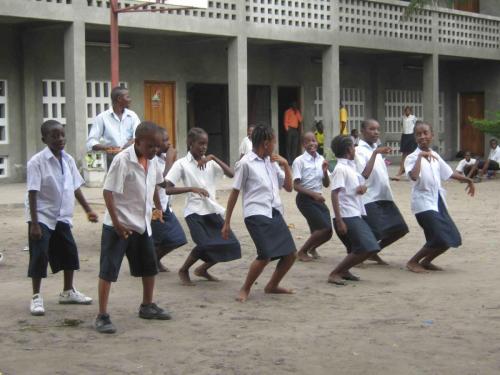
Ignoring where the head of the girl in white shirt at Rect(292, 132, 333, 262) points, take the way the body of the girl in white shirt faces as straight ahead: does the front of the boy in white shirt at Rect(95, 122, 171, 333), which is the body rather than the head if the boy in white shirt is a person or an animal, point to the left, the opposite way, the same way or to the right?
the same way

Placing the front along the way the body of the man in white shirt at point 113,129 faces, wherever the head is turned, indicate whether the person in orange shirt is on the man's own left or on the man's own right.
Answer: on the man's own left

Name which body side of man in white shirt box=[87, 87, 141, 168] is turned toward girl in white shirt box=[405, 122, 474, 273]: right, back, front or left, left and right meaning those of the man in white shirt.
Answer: front

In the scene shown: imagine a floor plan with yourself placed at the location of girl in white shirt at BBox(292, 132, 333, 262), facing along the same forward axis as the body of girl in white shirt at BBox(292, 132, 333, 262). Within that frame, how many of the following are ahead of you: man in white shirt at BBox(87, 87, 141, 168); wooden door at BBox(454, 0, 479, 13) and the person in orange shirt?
0

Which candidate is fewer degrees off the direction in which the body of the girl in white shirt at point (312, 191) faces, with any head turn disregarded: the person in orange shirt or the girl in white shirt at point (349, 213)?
the girl in white shirt

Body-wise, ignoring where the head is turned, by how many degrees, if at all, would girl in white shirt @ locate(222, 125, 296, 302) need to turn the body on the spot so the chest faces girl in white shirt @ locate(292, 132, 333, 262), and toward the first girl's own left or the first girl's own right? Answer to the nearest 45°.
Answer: approximately 135° to the first girl's own left

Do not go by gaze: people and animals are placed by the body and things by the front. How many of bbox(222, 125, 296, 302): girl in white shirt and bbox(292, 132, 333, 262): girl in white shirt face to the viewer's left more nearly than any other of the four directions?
0

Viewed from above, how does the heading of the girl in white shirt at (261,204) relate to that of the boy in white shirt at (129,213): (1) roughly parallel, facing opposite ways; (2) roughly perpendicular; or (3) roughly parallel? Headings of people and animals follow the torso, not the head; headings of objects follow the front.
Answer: roughly parallel

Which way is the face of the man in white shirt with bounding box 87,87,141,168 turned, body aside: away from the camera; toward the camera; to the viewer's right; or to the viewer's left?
to the viewer's right

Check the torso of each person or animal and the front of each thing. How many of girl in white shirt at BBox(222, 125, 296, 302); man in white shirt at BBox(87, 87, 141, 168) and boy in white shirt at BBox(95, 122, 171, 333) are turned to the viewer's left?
0

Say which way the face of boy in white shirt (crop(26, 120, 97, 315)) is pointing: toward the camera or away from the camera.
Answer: toward the camera

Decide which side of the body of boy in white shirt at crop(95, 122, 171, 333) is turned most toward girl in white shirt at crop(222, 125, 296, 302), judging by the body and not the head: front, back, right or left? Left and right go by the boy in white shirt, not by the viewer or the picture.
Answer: left

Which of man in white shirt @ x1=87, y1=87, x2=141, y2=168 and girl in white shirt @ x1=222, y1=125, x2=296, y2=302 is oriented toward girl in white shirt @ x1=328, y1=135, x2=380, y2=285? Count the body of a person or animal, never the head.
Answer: the man in white shirt

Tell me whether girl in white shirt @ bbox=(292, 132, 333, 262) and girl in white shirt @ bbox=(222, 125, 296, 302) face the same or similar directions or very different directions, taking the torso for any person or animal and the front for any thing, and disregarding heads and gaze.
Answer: same or similar directions

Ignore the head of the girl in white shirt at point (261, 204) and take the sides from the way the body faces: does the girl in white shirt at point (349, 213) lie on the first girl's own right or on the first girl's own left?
on the first girl's own left

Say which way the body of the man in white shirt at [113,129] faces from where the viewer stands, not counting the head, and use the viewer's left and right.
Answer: facing the viewer and to the right of the viewer

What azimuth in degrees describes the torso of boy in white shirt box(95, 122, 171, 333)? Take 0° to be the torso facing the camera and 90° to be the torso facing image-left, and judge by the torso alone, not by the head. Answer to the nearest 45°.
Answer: approximately 315°
